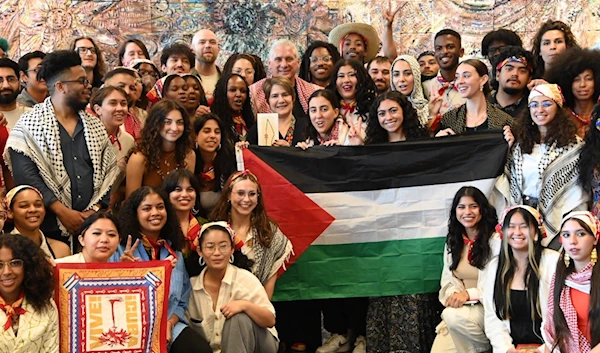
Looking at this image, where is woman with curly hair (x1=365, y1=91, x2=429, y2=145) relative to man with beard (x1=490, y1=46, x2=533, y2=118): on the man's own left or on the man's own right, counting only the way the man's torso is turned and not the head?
on the man's own right

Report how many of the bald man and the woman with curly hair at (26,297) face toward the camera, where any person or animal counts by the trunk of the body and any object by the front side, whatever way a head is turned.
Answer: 2

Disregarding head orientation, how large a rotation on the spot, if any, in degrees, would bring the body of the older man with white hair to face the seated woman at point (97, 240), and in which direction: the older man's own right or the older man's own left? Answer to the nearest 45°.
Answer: approximately 45° to the older man's own right

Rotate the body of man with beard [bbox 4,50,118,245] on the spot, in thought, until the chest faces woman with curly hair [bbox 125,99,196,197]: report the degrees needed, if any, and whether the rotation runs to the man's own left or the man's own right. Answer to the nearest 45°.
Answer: approximately 45° to the man's own left

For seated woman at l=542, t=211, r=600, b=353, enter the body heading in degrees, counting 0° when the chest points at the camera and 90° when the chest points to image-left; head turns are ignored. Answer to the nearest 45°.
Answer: approximately 0°

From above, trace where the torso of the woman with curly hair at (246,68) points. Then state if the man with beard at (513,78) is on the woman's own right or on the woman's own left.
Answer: on the woman's own left

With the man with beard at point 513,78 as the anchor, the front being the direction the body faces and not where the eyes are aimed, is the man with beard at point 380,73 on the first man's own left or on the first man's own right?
on the first man's own right

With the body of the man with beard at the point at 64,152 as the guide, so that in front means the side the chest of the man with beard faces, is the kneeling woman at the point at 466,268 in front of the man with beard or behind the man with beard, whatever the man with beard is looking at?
in front
